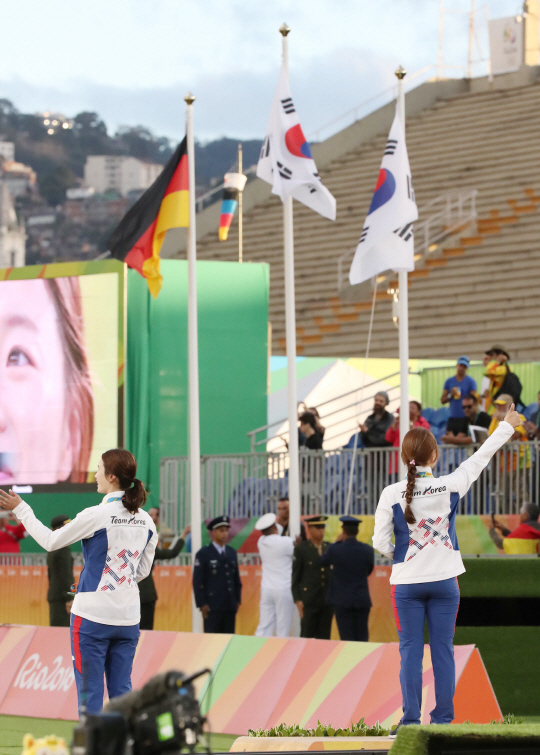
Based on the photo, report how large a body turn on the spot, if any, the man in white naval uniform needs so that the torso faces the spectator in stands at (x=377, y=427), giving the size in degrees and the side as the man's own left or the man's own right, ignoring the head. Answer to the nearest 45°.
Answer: approximately 45° to the man's own right

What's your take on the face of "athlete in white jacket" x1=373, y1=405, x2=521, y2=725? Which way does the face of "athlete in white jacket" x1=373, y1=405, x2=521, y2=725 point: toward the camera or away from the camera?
away from the camera

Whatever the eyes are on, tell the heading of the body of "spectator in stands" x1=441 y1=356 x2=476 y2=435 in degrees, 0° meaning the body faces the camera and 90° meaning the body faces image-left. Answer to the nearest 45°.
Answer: approximately 0°

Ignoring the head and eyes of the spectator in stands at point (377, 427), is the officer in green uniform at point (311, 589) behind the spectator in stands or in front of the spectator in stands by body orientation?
in front

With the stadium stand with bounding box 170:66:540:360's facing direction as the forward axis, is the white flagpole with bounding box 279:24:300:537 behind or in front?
in front

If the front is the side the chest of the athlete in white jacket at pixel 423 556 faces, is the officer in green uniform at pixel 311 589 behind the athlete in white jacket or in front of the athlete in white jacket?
in front

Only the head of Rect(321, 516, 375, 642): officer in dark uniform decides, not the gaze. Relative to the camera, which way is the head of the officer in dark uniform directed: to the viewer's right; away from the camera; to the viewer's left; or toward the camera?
away from the camera

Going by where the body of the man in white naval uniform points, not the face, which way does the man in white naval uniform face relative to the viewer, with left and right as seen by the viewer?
facing away from the viewer

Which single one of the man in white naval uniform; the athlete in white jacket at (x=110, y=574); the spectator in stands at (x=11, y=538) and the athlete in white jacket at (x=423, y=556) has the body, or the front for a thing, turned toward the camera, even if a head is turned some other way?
the spectator in stands

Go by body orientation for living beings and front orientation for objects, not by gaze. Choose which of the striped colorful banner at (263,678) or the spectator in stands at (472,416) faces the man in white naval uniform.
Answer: the spectator in stands
